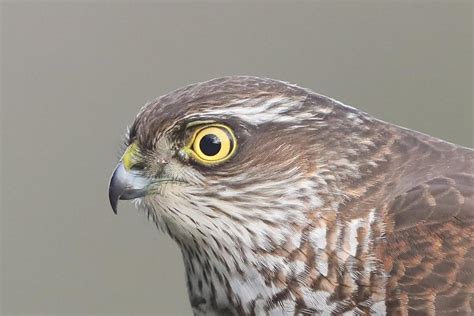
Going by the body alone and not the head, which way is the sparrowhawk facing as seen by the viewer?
to the viewer's left
